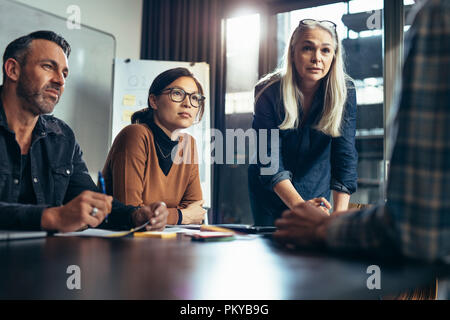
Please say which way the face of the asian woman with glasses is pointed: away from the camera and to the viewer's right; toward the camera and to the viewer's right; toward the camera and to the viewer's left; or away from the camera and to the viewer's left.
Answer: toward the camera and to the viewer's right

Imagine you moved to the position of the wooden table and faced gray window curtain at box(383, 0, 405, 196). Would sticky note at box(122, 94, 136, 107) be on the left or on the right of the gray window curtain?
left

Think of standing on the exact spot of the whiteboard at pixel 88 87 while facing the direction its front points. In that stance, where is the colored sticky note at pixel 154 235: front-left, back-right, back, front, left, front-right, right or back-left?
front-right

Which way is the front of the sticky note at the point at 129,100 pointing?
toward the camera

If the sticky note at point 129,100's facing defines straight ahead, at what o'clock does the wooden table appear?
The wooden table is roughly at 12 o'clock from the sticky note.

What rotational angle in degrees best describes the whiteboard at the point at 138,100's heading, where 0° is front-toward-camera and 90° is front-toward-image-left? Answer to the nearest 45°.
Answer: approximately 0°

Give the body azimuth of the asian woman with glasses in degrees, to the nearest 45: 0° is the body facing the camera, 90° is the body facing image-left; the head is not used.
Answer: approximately 315°

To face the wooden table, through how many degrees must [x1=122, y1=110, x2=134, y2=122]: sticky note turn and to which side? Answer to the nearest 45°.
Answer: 0° — it already faces it

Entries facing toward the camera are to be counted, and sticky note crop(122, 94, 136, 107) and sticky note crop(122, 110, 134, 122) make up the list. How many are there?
2

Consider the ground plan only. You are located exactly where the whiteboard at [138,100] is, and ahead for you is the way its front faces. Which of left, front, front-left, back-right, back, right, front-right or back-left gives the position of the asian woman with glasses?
front

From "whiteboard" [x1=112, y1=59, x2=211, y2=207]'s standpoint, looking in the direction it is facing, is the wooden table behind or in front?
in front

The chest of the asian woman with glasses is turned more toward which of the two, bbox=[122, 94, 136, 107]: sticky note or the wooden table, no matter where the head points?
the wooden table

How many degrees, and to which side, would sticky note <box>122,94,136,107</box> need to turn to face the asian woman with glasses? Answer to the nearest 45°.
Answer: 0° — it already faces them

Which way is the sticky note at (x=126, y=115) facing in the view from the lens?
facing the viewer

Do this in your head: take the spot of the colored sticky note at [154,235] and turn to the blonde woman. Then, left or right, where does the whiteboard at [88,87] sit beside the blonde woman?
left

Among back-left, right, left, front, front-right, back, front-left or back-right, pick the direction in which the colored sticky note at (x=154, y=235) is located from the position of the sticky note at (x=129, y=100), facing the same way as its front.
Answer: front
